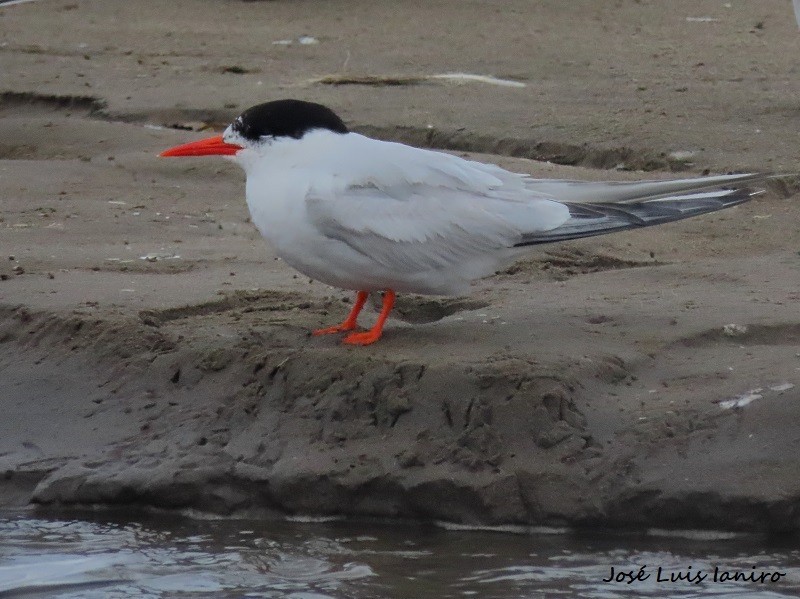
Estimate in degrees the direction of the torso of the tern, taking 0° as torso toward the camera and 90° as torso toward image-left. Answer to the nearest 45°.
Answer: approximately 90°
